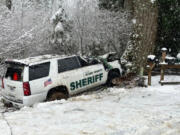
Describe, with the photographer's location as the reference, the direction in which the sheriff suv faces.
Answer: facing away from the viewer and to the right of the viewer

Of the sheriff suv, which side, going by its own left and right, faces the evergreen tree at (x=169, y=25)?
front
